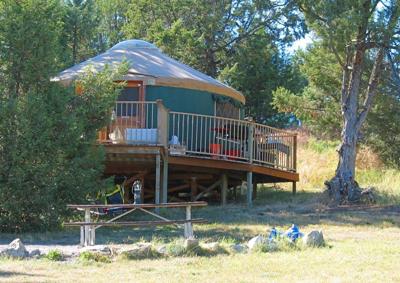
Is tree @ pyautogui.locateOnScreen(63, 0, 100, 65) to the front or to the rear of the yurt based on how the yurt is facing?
to the rear

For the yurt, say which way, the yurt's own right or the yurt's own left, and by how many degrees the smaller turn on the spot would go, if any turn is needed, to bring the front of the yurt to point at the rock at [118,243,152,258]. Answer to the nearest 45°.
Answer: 0° — it already faces it

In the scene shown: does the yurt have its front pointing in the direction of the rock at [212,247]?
yes

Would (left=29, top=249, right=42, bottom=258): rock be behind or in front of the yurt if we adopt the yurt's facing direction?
in front

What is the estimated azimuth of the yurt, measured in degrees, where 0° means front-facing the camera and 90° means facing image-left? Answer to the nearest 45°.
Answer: approximately 0°

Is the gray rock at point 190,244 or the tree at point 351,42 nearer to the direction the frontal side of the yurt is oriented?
the gray rock

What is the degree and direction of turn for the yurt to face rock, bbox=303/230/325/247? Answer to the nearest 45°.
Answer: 0° — it already faces it

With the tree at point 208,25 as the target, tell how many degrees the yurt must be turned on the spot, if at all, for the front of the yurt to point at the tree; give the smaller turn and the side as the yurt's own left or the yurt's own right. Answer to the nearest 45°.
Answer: approximately 180°

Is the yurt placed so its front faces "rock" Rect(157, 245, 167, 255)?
yes
